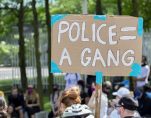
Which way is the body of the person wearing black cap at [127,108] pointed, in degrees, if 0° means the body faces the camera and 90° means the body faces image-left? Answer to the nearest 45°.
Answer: approximately 135°

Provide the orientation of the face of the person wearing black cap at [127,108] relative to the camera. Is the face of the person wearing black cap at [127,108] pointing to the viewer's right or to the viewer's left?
to the viewer's left

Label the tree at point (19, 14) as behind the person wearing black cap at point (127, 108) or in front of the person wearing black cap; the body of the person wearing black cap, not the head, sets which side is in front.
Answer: in front
